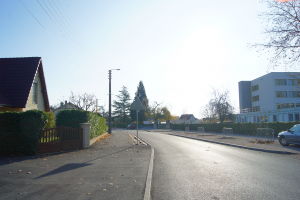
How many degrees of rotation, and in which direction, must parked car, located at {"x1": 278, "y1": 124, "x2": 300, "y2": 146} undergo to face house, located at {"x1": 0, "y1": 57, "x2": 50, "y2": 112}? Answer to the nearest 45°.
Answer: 0° — it already faces it

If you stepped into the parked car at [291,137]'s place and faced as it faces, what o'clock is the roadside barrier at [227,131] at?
The roadside barrier is roughly at 2 o'clock from the parked car.

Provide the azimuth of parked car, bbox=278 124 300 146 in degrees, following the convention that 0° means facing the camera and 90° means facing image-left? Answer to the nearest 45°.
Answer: approximately 90°
